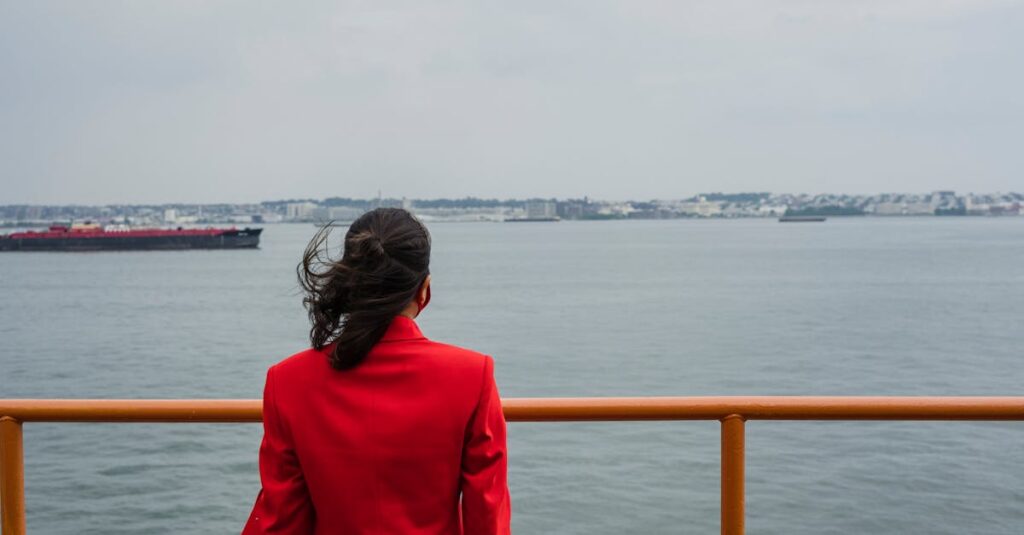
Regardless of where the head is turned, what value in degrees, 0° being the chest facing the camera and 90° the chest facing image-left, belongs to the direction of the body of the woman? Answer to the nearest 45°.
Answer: approximately 180°
